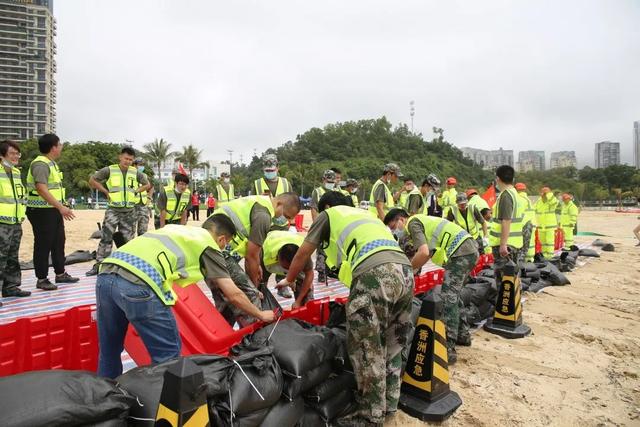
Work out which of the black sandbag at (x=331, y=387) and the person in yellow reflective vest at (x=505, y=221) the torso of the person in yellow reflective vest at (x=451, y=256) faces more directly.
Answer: the black sandbag

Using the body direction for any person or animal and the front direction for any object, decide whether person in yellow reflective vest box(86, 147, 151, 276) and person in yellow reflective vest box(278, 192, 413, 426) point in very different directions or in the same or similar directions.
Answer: very different directions

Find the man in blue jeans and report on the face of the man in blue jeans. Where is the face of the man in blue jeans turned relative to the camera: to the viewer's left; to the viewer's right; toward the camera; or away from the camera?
to the viewer's right

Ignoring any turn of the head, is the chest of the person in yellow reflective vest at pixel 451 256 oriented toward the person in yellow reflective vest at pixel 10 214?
yes

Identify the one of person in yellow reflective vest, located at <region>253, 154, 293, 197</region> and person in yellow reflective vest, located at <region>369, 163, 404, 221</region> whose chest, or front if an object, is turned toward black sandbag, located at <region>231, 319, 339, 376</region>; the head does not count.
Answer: person in yellow reflective vest, located at <region>253, 154, 293, 197</region>
